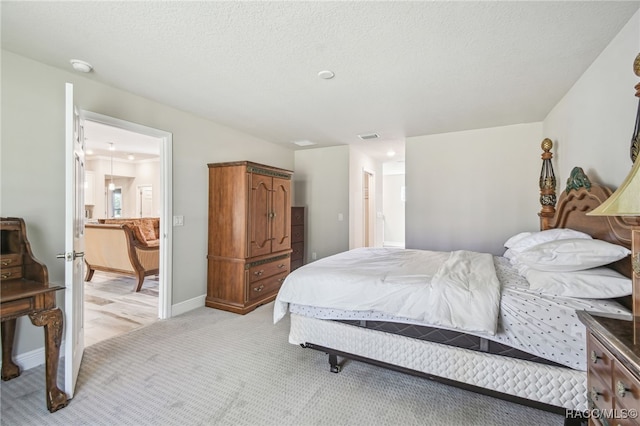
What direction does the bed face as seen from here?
to the viewer's left

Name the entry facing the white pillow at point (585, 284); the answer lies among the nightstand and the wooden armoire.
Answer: the wooden armoire

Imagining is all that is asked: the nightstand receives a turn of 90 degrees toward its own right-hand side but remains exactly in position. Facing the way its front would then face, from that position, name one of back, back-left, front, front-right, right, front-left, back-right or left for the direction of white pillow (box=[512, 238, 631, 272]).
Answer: front-right

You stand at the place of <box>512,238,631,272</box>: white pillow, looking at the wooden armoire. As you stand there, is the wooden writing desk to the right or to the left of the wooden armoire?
left

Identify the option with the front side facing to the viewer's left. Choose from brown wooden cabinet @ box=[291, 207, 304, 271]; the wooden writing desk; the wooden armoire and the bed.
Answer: the bed

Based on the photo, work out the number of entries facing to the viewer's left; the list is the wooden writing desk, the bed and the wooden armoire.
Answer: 1

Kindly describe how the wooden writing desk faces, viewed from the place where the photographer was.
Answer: facing the viewer and to the right of the viewer

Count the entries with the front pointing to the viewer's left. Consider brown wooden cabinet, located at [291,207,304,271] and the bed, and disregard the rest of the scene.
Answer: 1

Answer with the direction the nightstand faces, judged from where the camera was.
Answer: facing the viewer and to the left of the viewer

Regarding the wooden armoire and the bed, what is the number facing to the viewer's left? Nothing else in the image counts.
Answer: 1

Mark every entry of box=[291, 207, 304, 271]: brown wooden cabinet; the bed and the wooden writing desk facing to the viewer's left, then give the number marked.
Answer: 1

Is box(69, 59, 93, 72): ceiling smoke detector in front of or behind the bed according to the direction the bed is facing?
in front

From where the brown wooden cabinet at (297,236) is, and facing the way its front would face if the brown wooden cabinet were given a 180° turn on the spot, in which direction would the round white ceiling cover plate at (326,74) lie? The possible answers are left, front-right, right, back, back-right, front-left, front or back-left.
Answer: back-left

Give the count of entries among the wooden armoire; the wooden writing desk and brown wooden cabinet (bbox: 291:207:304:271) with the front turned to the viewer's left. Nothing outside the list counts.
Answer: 0
